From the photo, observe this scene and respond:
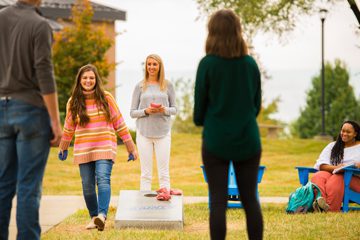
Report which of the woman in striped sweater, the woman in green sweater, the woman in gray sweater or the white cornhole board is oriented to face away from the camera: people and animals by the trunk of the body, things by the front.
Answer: the woman in green sweater

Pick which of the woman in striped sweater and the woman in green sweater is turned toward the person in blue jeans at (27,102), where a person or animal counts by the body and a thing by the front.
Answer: the woman in striped sweater

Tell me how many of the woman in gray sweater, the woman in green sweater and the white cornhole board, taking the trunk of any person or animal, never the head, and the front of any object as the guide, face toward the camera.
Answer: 2

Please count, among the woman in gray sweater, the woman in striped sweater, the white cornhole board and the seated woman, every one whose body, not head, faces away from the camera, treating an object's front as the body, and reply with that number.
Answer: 0

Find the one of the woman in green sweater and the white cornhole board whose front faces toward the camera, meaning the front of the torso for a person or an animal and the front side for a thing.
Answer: the white cornhole board

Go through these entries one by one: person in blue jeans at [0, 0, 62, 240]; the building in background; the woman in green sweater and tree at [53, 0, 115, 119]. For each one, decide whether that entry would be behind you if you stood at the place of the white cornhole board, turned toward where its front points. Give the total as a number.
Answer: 2

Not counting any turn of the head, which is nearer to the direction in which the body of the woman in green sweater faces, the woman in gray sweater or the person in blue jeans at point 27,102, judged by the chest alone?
the woman in gray sweater

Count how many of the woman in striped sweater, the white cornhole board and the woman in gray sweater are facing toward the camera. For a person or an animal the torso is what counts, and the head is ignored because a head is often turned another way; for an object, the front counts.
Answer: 3

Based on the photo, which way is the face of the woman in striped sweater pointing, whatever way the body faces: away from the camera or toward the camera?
toward the camera

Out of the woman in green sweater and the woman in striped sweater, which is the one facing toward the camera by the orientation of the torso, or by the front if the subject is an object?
the woman in striped sweater

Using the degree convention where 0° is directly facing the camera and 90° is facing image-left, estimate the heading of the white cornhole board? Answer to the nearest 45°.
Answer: approximately 0°

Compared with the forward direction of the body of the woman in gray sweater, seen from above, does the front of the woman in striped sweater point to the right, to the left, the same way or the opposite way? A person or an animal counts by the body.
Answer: the same way

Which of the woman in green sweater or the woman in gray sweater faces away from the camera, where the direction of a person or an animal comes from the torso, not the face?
the woman in green sweater

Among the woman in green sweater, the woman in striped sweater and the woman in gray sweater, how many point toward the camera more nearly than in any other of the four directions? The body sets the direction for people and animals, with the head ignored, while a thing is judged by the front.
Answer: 2

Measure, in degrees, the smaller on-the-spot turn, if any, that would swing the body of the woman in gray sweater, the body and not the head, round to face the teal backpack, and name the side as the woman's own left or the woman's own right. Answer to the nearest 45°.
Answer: approximately 90° to the woman's own left

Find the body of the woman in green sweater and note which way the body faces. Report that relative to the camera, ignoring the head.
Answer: away from the camera

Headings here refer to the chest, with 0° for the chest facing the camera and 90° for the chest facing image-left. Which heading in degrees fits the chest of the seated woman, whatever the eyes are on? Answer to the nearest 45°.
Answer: approximately 45°

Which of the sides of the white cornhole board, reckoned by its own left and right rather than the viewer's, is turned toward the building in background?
back

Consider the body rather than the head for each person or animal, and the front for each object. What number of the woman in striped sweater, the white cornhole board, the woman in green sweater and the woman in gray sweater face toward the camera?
3

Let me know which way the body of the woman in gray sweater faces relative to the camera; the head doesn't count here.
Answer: toward the camera

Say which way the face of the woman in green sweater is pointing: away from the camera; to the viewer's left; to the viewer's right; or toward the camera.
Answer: away from the camera
